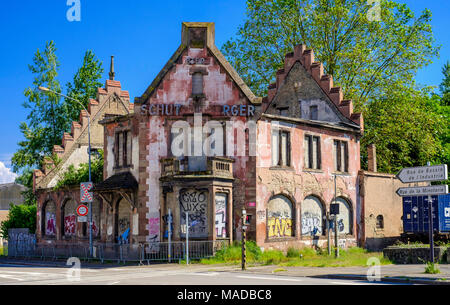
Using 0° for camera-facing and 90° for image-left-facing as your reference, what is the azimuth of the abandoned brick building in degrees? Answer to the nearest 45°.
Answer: approximately 0°

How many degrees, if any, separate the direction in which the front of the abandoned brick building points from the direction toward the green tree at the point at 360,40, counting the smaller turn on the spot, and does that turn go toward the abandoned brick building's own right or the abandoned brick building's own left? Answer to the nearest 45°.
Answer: approximately 135° to the abandoned brick building's own left

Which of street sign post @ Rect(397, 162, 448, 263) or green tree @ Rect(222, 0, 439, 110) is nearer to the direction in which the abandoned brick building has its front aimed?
the street sign post

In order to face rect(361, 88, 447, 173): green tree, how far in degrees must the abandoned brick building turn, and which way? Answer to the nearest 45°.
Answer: approximately 135° to its left
